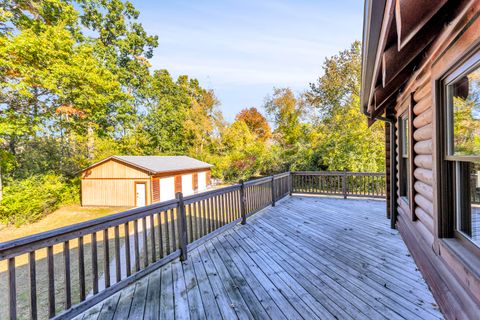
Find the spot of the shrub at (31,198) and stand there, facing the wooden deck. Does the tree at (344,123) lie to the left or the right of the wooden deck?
left

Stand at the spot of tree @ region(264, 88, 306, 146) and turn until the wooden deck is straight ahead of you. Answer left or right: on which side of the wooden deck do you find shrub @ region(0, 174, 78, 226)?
right

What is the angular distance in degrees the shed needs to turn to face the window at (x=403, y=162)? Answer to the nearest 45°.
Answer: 0° — it already faces it

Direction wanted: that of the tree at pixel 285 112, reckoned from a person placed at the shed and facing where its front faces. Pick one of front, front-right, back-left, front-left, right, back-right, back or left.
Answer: front-left

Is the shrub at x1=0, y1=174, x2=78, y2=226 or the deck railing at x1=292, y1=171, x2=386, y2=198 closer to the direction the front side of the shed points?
the deck railing

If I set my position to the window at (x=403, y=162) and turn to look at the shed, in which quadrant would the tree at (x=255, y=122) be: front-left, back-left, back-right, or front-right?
front-right

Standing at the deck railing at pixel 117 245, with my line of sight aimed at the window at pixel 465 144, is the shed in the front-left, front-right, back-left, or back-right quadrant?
back-left

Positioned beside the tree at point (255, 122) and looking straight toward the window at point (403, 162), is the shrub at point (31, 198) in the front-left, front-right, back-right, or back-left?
front-right

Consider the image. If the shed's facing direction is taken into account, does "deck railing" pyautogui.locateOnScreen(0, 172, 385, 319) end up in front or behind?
in front

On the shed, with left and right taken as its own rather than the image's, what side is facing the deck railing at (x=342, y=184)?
front

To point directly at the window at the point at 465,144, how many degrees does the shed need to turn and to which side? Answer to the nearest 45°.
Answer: approximately 45° to its right

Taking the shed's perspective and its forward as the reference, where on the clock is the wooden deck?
The wooden deck is roughly at 1 o'clock from the shed.

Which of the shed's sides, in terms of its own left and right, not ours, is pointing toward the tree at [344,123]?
front

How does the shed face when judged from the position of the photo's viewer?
facing the viewer and to the right of the viewer
